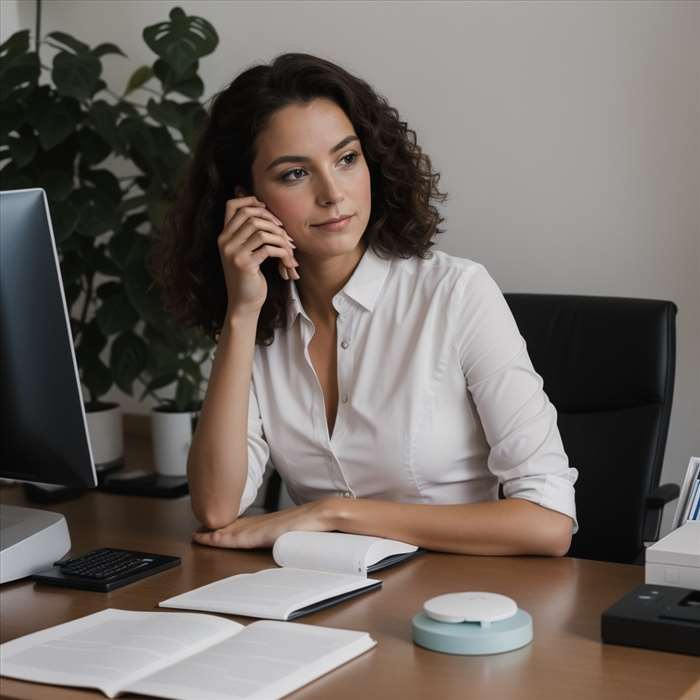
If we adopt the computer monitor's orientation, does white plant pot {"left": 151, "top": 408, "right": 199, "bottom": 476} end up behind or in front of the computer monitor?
in front

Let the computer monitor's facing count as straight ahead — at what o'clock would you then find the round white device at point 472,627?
The round white device is roughly at 3 o'clock from the computer monitor.

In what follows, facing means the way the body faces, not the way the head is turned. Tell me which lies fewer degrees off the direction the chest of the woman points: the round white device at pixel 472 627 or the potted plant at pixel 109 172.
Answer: the round white device

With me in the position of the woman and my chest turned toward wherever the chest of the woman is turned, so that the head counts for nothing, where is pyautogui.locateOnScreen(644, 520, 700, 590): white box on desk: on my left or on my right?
on my left

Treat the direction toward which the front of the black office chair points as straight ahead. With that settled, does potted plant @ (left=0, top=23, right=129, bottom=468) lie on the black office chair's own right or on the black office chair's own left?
on the black office chair's own right

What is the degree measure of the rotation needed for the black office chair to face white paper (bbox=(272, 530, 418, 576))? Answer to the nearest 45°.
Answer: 0° — it already faces it

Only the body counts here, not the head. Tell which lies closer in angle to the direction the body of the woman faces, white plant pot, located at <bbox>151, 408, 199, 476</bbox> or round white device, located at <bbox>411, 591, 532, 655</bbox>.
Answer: the round white device

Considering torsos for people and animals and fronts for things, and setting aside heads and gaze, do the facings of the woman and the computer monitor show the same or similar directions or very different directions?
very different directions

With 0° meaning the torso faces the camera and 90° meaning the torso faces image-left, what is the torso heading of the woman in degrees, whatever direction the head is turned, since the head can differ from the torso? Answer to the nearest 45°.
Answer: approximately 45°
